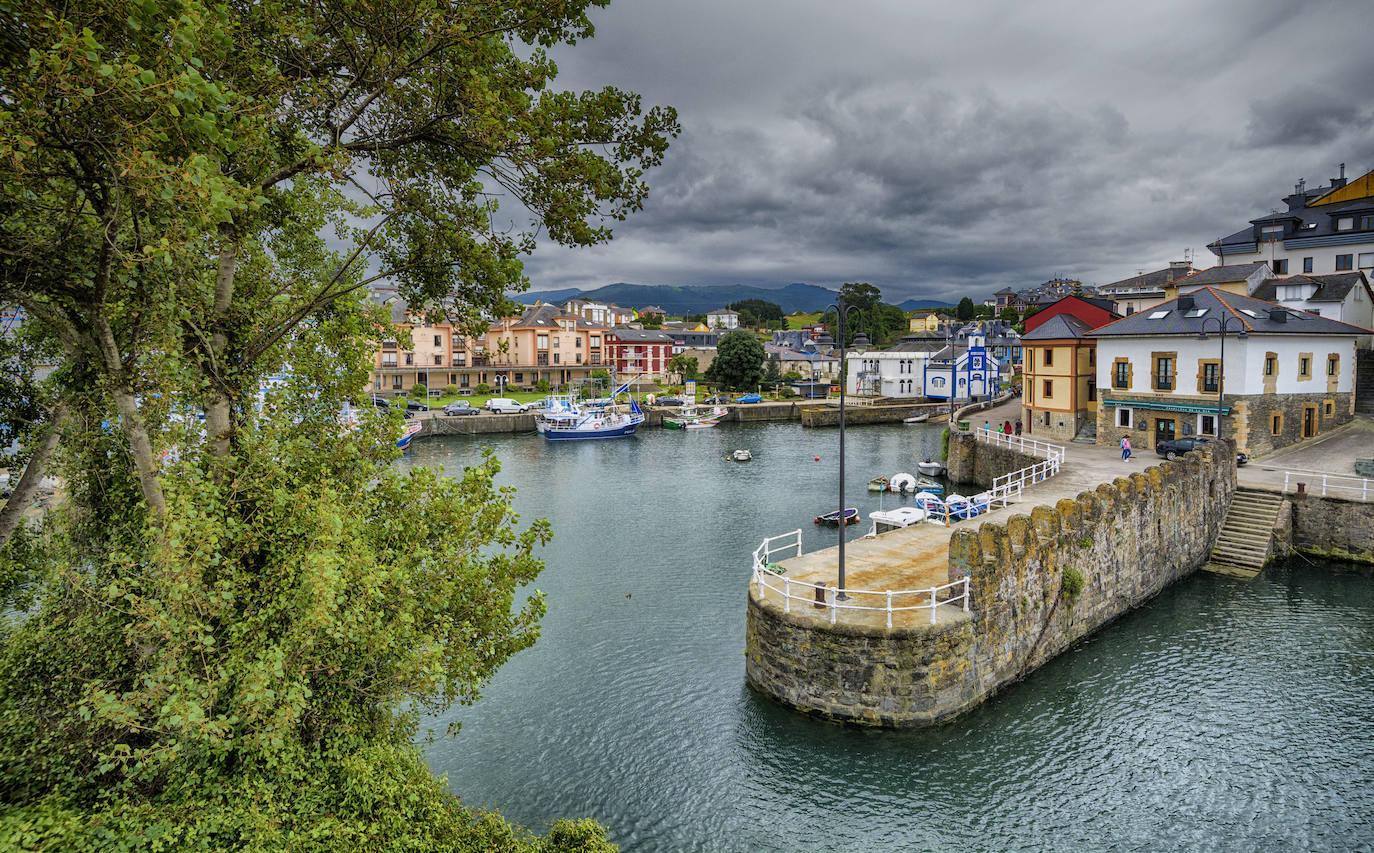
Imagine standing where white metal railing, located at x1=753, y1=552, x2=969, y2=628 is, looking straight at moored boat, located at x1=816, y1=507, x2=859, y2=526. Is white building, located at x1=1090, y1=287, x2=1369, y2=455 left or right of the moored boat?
right

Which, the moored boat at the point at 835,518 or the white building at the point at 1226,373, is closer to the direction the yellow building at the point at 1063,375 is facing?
the moored boat

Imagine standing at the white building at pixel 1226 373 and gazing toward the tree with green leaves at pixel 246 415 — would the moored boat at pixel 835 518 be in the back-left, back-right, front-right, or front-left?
front-right

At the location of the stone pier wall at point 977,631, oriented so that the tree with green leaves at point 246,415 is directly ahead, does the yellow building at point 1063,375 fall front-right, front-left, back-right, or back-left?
back-right

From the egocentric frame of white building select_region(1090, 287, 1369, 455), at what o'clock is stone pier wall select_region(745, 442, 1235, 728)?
The stone pier wall is roughly at 11 o'clock from the white building.

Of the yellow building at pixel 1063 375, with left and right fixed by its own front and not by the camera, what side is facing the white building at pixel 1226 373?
left

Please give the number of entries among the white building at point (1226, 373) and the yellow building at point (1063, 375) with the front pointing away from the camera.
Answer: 0

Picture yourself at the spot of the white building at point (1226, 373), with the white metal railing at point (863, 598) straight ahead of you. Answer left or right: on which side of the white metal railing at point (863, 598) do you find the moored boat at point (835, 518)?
right

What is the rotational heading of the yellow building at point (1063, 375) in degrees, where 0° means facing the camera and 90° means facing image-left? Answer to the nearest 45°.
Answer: approximately 45°

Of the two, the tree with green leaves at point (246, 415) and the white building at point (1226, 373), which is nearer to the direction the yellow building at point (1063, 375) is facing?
the tree with green leaves

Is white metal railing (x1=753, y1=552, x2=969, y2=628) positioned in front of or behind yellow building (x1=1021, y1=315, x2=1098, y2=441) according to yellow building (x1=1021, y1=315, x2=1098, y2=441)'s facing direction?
in front

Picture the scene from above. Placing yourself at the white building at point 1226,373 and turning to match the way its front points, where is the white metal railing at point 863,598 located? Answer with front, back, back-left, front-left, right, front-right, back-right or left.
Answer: front-left

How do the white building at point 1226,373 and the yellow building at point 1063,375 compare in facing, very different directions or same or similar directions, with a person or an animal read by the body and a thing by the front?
same or similar directions

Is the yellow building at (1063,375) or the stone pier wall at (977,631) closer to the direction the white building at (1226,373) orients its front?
the stone pier wall

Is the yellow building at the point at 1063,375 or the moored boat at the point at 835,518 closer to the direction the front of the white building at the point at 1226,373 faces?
the moored boat

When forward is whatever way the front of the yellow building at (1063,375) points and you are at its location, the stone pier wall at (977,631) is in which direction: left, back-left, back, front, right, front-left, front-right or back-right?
front-left
